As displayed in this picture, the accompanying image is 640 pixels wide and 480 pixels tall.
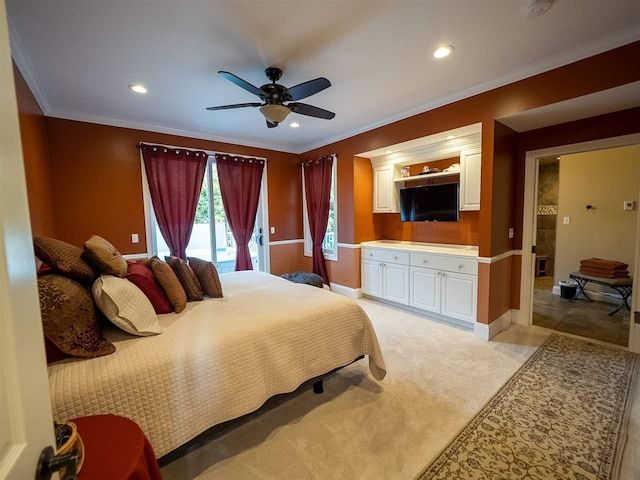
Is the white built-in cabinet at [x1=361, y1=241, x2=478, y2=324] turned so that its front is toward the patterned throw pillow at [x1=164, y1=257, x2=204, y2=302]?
yes

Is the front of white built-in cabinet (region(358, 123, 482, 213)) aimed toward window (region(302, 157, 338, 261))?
no

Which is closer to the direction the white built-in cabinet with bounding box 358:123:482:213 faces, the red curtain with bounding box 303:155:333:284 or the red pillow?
the red pillow

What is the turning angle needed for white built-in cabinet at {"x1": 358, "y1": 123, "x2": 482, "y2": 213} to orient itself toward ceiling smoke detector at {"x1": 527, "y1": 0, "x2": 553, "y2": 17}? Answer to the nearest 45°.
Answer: approximately 45° to its left

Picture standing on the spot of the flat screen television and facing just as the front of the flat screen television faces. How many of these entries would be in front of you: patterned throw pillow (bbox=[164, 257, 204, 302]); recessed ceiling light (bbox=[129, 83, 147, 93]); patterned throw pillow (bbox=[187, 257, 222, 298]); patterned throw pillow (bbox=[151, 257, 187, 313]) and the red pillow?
5

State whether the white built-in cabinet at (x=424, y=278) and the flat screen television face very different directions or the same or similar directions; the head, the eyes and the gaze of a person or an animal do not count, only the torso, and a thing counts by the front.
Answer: same or similar directions

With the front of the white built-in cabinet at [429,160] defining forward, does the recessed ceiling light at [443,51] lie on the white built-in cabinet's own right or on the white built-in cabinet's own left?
on the white built-in cabinet's own left

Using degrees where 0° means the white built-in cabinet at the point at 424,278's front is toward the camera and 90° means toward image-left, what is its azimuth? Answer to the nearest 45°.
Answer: approximately 45°

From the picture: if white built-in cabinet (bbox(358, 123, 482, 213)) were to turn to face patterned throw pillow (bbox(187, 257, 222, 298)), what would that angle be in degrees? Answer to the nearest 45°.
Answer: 0° — it already faces it

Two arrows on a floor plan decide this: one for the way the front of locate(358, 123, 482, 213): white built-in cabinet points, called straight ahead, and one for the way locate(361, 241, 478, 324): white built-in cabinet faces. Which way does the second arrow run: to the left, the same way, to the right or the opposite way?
the same way

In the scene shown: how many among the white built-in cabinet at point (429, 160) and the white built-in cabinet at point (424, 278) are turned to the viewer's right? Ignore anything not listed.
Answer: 0

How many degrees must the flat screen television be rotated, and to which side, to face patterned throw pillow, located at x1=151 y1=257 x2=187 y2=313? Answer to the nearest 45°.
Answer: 0° — it already faces it

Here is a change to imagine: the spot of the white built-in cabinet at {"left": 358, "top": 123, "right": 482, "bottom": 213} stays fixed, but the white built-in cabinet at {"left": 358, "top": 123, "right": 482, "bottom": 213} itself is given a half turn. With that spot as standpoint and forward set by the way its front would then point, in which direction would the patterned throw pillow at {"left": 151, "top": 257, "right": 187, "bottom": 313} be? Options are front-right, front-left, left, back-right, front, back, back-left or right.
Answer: back

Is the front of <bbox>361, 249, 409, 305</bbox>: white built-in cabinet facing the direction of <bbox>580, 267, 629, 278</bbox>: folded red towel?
no

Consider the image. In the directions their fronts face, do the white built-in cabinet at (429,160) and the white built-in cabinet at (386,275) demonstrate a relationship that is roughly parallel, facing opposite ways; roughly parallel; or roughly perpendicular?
roughly parallel
